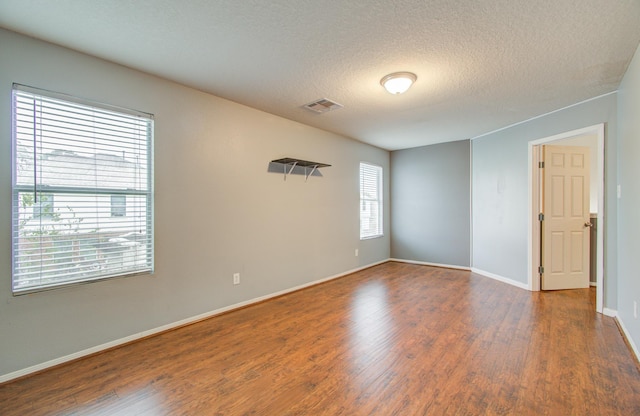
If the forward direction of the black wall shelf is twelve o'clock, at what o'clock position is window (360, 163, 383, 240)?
The window is roughly at 9 o'clock from the black wall shelf.

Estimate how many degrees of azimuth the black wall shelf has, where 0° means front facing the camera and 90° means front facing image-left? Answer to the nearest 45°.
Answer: approximately 315°

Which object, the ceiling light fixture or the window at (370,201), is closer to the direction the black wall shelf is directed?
the ceiling light fixture

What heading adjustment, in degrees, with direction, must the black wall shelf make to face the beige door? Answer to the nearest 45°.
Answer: approximately 45° to its left

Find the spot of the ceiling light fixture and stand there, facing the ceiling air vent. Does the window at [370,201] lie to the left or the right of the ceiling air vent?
right
